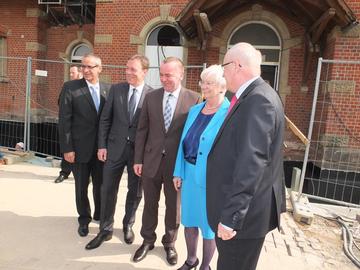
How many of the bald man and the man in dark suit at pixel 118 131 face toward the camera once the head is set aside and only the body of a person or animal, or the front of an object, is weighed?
1

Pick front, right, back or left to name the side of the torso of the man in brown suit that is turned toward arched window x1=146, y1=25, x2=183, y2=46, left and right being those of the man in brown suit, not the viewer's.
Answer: back

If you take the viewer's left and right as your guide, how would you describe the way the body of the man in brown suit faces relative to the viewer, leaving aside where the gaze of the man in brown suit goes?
facing the viewer

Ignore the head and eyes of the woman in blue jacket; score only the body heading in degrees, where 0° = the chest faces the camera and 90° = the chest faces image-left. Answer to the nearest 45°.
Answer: approximately 45°

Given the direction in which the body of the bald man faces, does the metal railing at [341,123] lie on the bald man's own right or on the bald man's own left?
on the bald man's own right

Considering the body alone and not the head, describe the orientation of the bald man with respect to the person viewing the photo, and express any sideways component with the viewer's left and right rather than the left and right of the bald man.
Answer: facing to the left of the viewer

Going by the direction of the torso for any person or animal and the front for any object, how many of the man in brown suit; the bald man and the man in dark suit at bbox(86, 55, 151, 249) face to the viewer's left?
1

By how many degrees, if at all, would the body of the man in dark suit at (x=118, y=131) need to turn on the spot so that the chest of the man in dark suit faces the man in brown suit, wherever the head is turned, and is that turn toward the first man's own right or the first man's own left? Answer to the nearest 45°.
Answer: approximately 45° to the first man's own left

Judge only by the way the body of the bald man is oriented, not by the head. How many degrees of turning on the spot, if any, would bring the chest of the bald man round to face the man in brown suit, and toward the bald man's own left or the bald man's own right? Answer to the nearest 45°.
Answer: approximately 45° to the bald man's own right

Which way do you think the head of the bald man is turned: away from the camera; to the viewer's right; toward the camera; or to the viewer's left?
to the viewer's left

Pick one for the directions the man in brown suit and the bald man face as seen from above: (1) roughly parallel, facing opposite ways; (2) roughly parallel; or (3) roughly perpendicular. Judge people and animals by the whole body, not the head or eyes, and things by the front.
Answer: roughly perpendicular

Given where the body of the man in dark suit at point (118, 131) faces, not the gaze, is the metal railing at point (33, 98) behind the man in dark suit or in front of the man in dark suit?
behind
